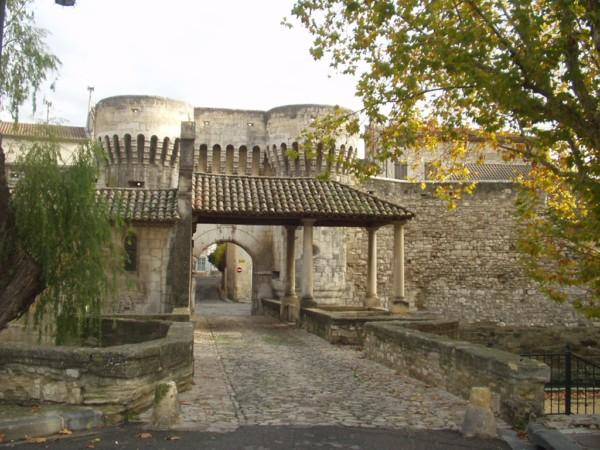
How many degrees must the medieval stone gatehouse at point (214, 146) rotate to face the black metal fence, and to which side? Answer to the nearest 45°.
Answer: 0° — it already faces it

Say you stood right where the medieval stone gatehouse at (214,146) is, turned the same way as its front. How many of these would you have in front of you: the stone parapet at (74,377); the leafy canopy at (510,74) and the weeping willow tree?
3

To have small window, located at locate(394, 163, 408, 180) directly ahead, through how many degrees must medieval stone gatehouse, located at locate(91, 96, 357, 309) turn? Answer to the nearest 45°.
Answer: approximately 135° to its left

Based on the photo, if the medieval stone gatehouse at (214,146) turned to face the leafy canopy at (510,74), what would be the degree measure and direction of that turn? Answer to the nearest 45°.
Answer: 0° — it already faces it

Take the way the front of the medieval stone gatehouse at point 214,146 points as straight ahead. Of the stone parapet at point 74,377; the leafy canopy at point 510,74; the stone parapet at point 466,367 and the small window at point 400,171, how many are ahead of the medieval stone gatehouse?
3

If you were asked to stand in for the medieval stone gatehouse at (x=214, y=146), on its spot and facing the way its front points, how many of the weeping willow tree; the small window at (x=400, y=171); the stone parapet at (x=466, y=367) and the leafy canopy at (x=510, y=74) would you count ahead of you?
3

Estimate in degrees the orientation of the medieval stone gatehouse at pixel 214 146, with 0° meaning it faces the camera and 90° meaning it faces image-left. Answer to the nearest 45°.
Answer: approximately 0°

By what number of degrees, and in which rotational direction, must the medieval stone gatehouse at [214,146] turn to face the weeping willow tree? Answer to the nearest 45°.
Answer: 0° — it already faces it

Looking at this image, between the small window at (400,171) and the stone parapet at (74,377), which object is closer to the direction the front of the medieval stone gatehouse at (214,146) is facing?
the stone parapet

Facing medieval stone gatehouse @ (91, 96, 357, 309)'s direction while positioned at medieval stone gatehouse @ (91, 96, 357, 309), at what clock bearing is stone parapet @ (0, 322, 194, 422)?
The stone parapet is roughly at 12 o'clock from the medieval stone gatehouse.

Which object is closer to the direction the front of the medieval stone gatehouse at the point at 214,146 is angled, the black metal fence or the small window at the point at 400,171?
the black metal fence
